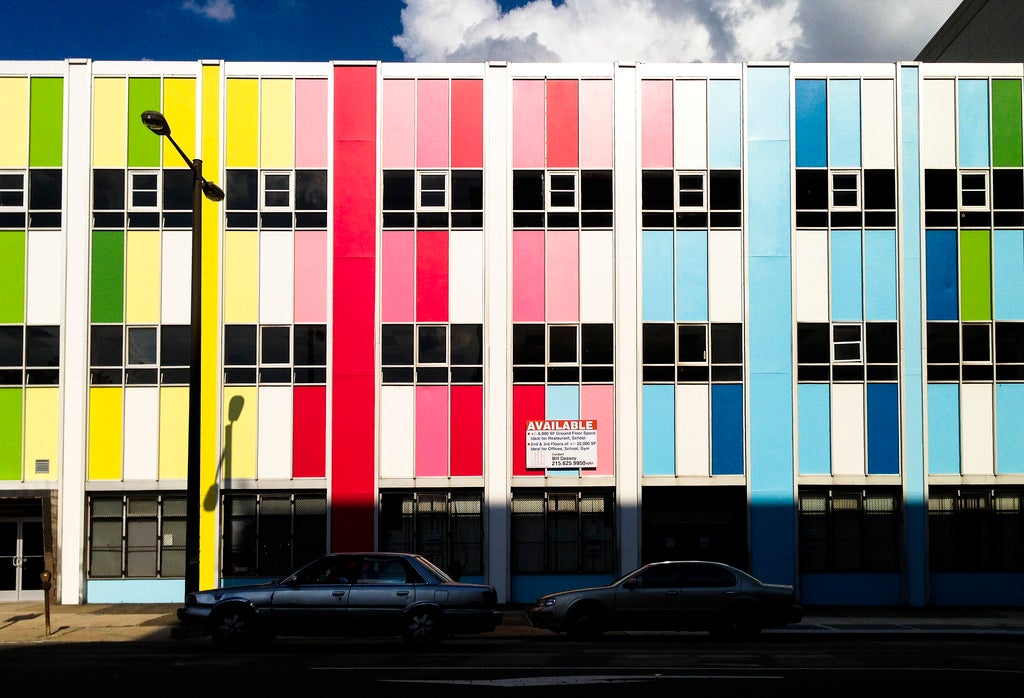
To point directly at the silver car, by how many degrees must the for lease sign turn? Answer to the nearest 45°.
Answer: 0° — it already faces it

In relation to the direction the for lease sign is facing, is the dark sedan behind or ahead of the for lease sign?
ahead

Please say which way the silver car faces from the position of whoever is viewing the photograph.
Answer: facing to the left of the viewer

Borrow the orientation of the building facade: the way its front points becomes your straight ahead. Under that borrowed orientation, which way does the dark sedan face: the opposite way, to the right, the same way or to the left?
to the right

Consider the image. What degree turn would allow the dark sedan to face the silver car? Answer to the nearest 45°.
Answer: approximately 180°

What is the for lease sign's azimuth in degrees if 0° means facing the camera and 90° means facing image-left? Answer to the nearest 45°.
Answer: approximately 0°

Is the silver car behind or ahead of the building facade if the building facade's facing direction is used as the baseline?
ahead

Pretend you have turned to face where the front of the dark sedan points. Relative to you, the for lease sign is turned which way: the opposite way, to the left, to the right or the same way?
to the left

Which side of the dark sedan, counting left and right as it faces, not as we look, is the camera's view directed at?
left

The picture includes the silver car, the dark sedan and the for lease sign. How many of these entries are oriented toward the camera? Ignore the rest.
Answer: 1
